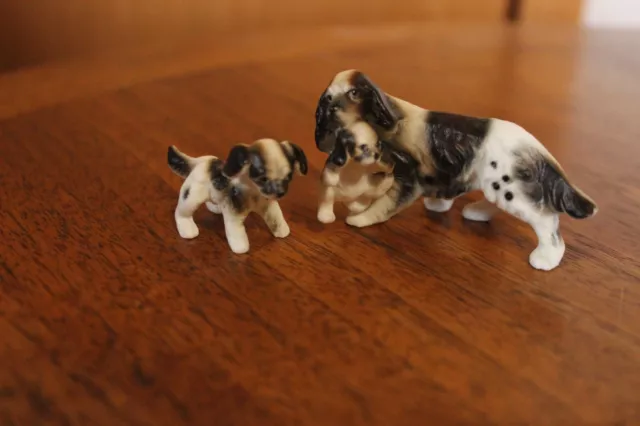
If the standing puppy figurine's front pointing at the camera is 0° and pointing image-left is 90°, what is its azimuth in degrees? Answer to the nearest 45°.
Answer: approximately 315°
